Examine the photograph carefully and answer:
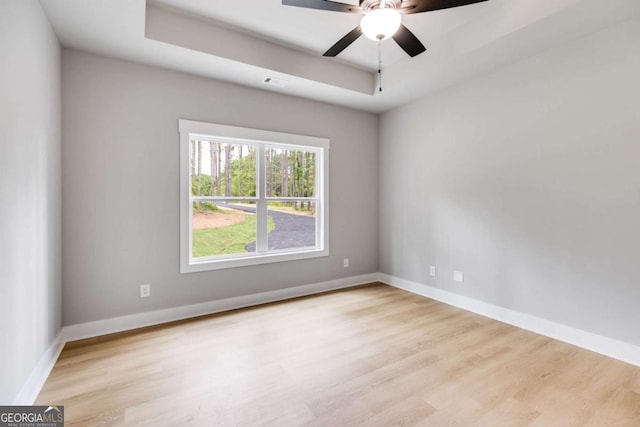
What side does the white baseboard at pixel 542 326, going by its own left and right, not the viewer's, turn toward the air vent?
front

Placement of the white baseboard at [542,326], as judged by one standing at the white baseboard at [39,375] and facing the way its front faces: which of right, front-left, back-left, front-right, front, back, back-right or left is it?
front-right

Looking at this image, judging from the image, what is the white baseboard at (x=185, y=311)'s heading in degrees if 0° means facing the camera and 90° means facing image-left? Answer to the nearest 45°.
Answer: approximately 315°

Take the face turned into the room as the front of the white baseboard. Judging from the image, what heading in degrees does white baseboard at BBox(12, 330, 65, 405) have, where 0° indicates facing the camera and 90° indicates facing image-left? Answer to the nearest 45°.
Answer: approximately 270°

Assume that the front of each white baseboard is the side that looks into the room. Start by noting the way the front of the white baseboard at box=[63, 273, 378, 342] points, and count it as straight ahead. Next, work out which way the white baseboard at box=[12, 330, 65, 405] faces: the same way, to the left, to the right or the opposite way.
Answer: to the left

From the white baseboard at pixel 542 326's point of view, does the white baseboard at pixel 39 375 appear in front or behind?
in front

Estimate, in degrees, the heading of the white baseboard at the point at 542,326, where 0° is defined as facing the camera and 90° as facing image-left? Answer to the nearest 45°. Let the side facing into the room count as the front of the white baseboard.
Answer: approximately 45°
